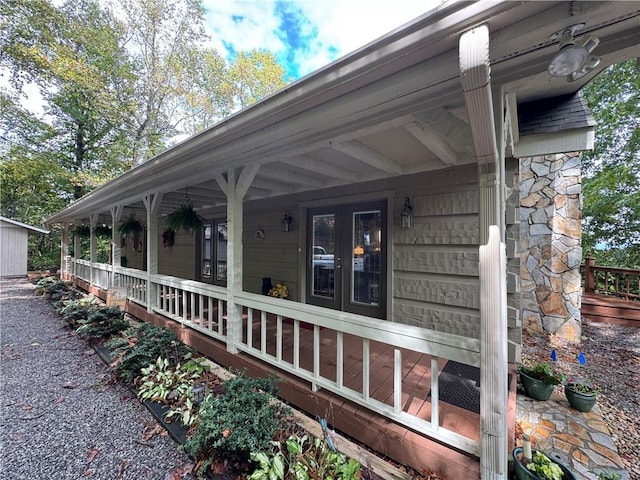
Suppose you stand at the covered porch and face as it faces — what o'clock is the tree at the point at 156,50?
The tree is roughly at 3 o'clock from the covered porch.

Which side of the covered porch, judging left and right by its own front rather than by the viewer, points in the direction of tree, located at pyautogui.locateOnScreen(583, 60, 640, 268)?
back

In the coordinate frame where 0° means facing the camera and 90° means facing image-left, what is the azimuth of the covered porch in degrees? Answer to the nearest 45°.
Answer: approximately 45°

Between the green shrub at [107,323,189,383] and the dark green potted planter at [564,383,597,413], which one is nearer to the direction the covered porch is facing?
the green shrub

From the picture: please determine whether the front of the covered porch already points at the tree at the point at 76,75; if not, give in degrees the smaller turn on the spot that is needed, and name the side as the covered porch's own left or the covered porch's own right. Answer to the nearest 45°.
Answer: approximately 90° to the covered porch's own right

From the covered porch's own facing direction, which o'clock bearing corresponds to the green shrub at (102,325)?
The green shrub is roughly at 2 o'clock from the covered porch.

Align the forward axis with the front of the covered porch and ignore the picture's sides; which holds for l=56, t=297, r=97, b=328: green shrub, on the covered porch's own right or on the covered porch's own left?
on the covered porch's own right

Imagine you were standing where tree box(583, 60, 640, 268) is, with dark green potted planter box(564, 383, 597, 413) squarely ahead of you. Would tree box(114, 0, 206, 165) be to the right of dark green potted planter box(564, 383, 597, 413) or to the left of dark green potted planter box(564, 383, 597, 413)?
right
